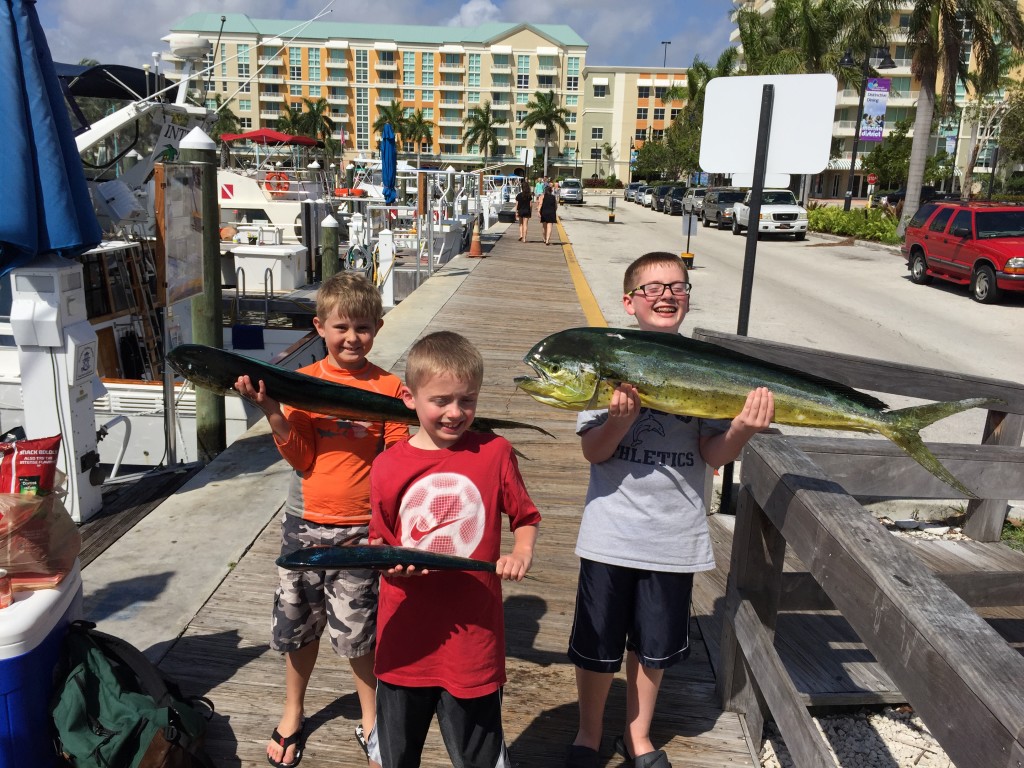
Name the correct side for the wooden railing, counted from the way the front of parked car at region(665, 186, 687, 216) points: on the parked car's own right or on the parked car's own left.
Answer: on the parked car's own right

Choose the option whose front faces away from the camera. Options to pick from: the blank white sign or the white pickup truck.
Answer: the blank white sign

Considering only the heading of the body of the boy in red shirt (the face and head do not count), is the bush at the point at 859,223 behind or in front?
behind

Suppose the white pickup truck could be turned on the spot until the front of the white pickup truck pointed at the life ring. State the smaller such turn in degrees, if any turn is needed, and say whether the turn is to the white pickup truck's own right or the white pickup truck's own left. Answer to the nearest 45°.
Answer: approximately 90° to the white pickup truck's own right

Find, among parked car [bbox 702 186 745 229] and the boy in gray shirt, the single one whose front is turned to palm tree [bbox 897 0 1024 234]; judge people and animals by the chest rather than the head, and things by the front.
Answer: the parked car

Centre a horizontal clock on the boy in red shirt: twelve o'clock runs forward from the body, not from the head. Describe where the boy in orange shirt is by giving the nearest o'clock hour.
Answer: The boy in orange shirt is roughly at 5 o'clock from the boy in red shirt.

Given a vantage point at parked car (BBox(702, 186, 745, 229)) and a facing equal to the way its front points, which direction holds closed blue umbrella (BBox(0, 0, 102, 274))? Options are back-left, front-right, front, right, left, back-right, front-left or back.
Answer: front-right

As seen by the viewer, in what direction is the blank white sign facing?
away from the camera

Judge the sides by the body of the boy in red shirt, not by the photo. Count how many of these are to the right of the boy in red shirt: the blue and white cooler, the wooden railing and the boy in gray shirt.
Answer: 1

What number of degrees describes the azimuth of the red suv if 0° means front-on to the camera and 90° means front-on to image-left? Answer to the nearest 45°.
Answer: approximately 315°

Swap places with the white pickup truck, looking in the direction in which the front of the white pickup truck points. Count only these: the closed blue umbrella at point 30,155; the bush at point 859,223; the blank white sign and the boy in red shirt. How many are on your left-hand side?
1
